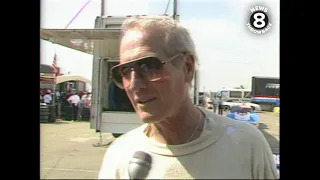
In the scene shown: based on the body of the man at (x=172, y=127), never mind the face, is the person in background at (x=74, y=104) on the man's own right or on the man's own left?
on the man's own right

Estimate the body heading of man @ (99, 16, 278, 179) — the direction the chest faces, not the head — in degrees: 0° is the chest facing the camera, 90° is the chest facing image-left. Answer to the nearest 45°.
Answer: approximately 45°
